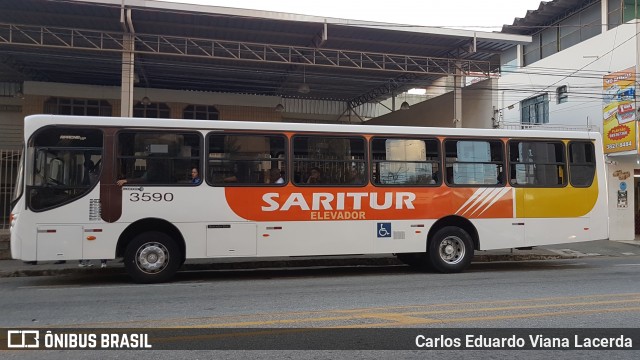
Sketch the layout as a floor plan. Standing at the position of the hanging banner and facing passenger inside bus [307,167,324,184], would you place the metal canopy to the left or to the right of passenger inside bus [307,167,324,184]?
right

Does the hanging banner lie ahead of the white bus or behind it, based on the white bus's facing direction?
behind

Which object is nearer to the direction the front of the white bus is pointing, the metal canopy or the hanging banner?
the metal canopy

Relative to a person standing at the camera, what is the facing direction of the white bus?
facing to the left of the viewer

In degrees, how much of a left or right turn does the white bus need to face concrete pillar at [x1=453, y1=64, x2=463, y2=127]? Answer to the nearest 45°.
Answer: approximately 135° to its right
